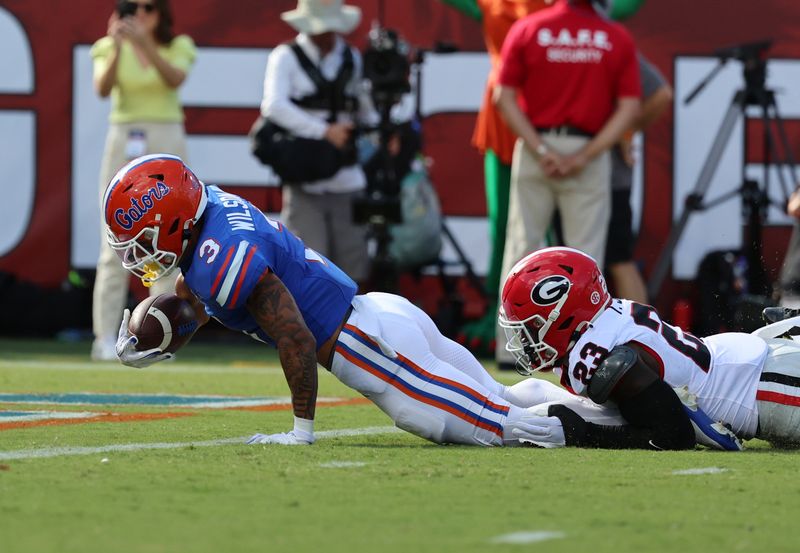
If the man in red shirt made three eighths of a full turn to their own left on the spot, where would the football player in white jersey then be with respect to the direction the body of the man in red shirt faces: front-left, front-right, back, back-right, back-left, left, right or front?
front-left

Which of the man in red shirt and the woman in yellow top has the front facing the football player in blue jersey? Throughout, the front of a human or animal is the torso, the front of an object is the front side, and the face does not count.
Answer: the woman in yellow top

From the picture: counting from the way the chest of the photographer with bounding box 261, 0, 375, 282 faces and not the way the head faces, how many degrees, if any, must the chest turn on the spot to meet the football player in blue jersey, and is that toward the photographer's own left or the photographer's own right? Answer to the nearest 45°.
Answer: approximately 45° to the photographer's own right

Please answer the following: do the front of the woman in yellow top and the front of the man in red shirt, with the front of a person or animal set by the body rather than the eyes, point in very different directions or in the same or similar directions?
very different directions

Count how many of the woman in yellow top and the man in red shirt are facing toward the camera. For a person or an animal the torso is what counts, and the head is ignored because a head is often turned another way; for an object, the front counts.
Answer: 1

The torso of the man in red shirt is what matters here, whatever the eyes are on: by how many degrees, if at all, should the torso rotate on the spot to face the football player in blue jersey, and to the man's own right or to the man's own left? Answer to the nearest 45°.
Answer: approximately 180°

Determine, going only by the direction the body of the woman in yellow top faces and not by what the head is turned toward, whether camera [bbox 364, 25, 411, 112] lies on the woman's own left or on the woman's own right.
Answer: on the woman's own left

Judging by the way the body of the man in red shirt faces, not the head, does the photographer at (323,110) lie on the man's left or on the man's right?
on the man's left

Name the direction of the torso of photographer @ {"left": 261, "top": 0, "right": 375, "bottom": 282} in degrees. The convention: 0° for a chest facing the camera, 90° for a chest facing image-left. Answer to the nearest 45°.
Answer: approximately 315°

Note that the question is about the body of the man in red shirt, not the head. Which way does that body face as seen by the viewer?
away from the camera

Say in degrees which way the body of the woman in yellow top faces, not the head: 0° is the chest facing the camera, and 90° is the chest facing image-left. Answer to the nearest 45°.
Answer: approximately 0°
